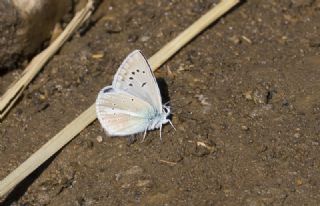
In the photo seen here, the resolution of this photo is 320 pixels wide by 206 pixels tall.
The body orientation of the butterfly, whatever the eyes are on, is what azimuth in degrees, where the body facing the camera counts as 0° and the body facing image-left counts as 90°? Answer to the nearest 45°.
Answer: approximately 270°

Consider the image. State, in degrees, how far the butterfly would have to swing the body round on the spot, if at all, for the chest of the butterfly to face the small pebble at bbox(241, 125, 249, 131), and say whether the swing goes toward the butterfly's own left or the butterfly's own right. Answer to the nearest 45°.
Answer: approximately 45° to the butterfly's own right

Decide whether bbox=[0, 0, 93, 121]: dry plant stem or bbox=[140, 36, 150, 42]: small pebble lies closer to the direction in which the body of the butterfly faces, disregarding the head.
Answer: the small pebble

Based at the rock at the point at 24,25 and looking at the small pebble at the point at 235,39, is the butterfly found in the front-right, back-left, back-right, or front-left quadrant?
front-right

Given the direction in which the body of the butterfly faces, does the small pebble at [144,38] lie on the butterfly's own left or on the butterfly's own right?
on the butterfly's own left

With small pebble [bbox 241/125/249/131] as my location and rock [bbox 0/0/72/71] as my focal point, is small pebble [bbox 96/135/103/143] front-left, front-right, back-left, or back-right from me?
front-left

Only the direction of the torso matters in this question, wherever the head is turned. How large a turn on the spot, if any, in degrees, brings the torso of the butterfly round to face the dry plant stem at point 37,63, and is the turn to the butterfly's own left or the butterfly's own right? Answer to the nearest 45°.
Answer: approximately 135° to the butterfly's own left

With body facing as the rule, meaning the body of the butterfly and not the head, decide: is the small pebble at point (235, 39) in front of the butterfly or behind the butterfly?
in front
